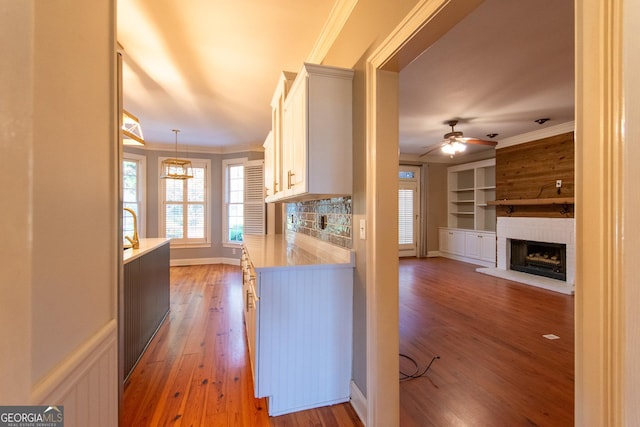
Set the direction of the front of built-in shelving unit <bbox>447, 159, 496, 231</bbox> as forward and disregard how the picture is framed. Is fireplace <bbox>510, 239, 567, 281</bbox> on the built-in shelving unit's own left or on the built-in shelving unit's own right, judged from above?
on the built-in shelving unit's own left

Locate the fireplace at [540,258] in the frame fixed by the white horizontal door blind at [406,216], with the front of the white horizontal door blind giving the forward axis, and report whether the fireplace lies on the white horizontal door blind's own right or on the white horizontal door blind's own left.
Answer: on the white horizontal door blind's own left

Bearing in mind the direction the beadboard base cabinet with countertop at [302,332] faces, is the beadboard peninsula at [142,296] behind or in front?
in front

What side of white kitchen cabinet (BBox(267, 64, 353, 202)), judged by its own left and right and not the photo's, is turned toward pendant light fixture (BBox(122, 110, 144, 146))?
front

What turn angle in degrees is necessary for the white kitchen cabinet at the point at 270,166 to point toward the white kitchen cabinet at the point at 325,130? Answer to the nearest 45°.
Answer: approximately 90° to its left

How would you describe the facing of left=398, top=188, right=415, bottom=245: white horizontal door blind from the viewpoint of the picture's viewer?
facing the viewer

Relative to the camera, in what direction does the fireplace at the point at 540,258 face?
facing the viewer and to the left of the viewer

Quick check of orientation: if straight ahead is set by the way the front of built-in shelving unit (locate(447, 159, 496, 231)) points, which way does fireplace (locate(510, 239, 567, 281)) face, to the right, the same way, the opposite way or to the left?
the same way

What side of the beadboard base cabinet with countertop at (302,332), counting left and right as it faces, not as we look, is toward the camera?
left

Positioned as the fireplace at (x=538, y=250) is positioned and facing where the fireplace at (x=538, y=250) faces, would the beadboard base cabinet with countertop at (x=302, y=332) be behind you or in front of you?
in front

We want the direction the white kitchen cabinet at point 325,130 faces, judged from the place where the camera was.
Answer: facing to the left of the viewer
